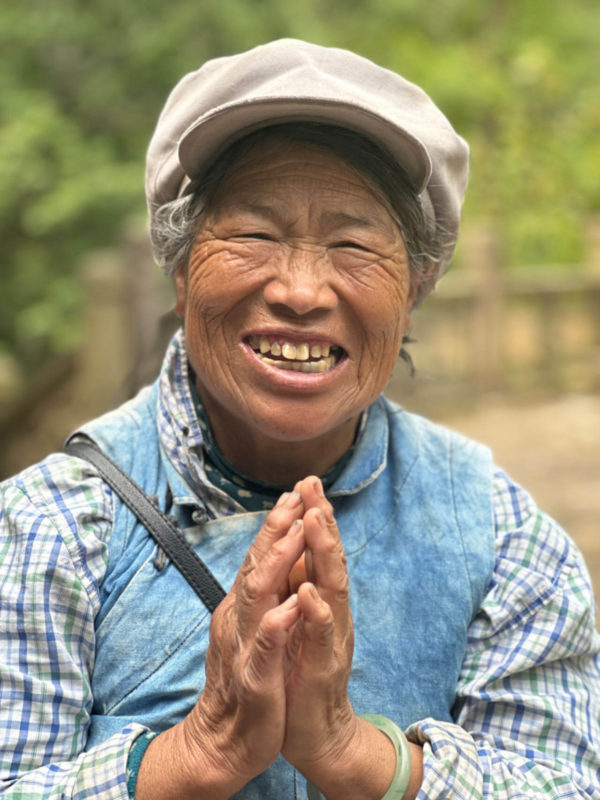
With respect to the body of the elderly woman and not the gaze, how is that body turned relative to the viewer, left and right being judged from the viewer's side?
facing the viewer
